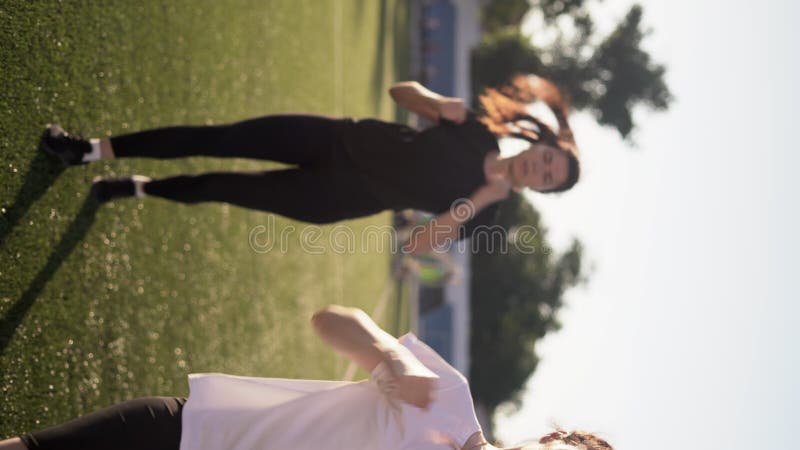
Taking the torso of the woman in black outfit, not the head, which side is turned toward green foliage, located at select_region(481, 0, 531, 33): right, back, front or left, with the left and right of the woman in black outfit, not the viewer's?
back

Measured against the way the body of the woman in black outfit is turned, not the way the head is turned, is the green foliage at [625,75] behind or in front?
behind

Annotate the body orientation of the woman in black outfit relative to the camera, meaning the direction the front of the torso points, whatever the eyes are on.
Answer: toward the camera

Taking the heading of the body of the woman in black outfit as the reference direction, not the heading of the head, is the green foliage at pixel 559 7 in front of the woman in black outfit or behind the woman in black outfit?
behind
